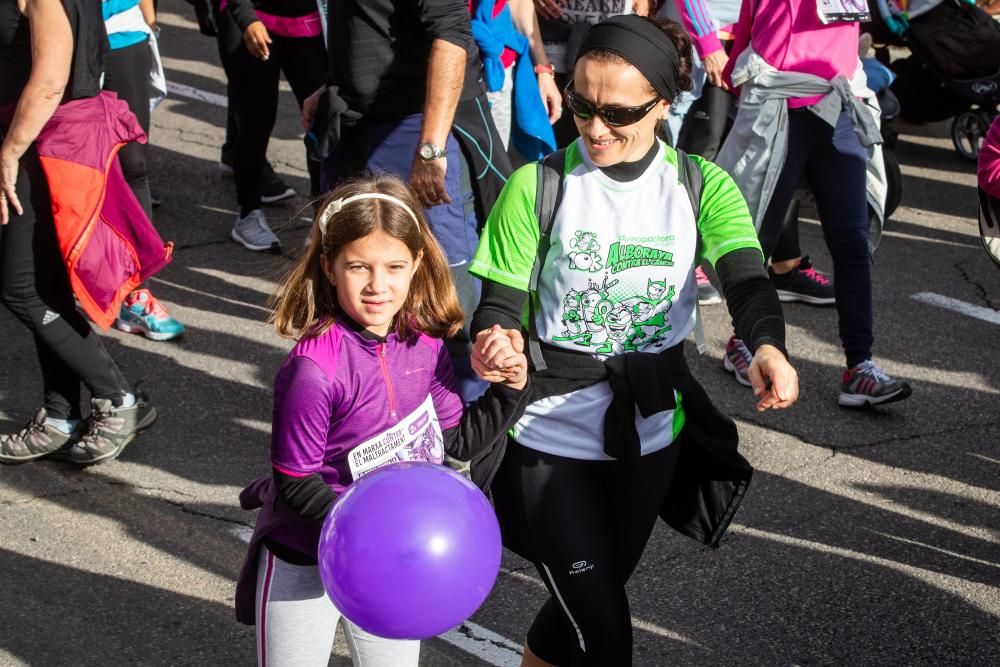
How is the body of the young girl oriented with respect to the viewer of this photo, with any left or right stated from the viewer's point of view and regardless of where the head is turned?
facing the viewer and to the right of the viewer

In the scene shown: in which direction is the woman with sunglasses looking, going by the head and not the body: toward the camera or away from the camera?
toward the camera

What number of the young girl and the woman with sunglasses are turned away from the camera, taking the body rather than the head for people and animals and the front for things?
0

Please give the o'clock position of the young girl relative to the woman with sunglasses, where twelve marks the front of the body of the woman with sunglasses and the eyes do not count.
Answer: The young girl is roughly at 2 o'clock from the woman with sunglasses.

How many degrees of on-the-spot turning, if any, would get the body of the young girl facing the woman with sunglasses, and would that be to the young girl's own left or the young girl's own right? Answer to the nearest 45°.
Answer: approximately 45° to the young girl's own left

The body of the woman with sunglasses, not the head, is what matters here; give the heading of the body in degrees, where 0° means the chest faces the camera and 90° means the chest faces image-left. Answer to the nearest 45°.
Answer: approximately 0°
